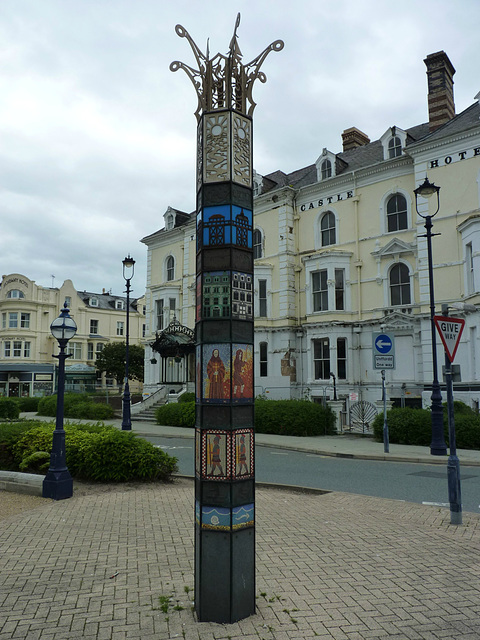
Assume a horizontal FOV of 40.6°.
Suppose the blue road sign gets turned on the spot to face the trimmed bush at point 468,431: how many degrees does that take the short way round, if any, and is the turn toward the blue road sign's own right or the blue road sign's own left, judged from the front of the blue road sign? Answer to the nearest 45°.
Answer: approximately 135° to the blue road sign's own left

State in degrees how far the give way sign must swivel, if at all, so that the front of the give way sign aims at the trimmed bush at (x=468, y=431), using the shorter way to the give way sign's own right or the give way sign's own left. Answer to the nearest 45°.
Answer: approximately 135° to the give way sign's own left

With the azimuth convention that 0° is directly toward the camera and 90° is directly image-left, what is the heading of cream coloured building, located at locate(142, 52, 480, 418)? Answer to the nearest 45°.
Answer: approximately 45°

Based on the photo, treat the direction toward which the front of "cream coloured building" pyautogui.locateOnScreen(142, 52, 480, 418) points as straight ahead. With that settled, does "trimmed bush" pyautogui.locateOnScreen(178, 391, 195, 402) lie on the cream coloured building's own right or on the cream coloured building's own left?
on the cream coloured building's own right

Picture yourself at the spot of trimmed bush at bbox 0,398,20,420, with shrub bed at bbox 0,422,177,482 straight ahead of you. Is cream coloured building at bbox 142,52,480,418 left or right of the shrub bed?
left

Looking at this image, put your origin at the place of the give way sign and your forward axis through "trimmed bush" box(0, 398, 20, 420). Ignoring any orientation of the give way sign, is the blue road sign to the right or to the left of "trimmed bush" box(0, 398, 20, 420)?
right

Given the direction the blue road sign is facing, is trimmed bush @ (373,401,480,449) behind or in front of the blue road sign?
behind

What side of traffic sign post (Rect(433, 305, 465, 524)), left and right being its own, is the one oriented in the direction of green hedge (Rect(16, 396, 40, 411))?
back
